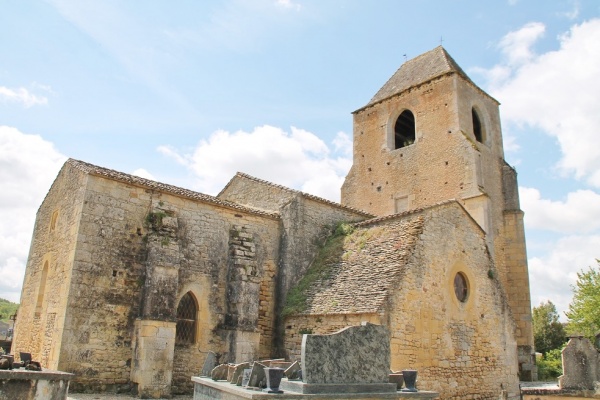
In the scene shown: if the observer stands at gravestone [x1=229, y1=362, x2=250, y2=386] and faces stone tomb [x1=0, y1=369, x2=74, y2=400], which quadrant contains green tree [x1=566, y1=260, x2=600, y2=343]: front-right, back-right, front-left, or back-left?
back-right

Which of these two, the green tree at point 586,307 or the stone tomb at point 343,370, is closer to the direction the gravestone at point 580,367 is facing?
the stone tomb

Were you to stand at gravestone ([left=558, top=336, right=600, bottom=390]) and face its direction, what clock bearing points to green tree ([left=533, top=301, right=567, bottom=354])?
The green tree is roughly at 6 o'clock from the gravestone.

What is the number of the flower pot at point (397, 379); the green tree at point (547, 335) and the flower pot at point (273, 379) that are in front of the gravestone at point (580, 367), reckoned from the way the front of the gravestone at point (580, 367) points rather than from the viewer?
2

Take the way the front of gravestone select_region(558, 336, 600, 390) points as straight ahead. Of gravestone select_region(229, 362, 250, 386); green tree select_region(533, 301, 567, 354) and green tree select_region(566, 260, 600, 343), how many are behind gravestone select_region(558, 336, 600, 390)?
2

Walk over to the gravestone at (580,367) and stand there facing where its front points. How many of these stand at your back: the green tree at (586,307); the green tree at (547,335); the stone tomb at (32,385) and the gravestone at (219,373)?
2

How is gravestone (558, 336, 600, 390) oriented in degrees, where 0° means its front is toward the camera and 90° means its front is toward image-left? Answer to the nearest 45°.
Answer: approximately 0°

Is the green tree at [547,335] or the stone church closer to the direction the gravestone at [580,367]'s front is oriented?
the stone church
